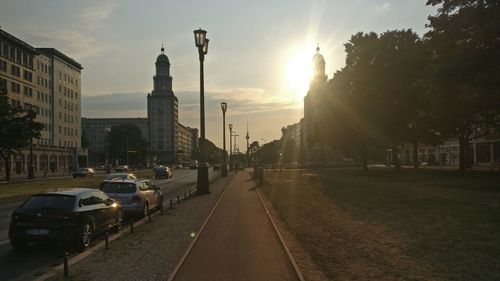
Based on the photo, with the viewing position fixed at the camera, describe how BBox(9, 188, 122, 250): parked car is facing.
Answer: facing away from the viewer and to the right of the viewer

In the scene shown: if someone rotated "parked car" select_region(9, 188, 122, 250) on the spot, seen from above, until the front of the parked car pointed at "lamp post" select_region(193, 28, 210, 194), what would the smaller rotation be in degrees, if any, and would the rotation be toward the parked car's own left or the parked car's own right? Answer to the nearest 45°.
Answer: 0° — it already faces it

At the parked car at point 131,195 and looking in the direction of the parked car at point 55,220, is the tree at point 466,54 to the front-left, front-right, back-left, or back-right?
back-left

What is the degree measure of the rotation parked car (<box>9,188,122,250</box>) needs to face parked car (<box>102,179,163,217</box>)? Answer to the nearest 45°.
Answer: approximately 45° to its left

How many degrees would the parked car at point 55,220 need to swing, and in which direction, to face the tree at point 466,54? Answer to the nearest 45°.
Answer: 0° — it already faces it
